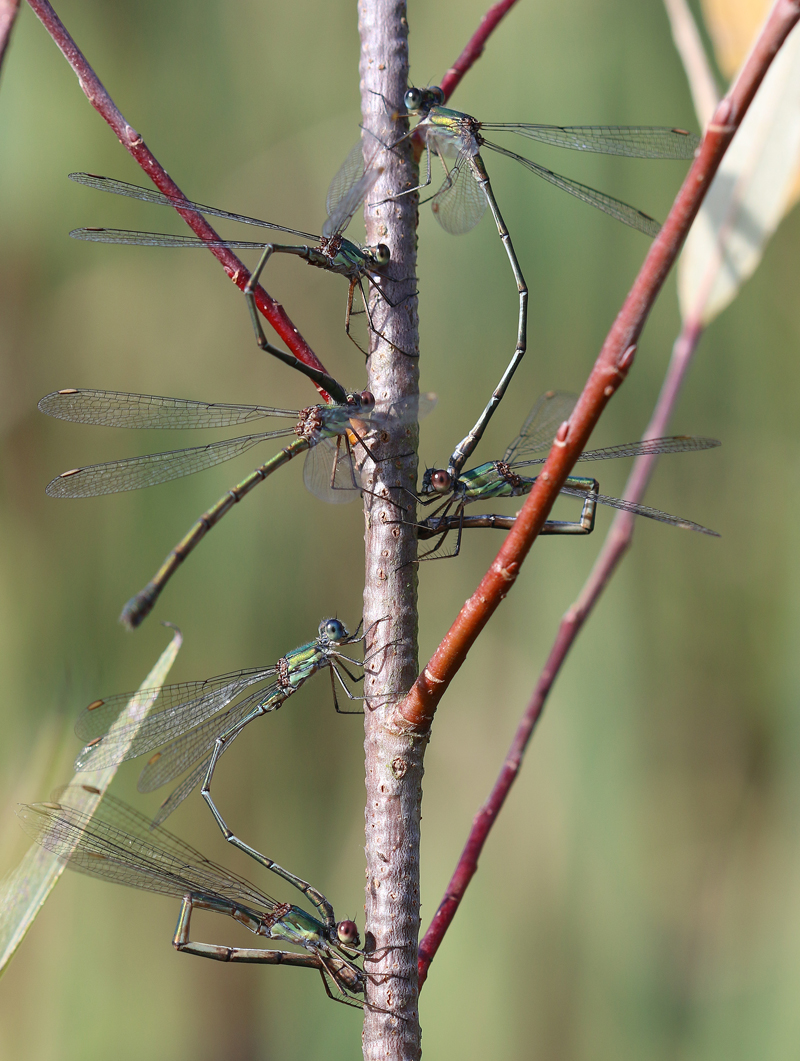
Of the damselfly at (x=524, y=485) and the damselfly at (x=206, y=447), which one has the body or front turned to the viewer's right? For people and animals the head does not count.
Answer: the damselfly at (x=206, y=447)

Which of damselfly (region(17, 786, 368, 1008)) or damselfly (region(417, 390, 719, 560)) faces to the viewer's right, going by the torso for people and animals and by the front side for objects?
damselfly (region(17, 786, 368, 1008))

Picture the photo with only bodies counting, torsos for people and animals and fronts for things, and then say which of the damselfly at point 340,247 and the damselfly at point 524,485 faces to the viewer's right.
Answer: the damselfly at point 340,247

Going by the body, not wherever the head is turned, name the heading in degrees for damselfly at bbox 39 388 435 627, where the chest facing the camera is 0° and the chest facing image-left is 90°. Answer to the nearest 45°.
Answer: approximately 270°

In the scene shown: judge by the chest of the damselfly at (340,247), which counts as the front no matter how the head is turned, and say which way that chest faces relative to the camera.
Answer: to the viewer's right

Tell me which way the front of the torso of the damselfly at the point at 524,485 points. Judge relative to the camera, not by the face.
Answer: to the viewer's left

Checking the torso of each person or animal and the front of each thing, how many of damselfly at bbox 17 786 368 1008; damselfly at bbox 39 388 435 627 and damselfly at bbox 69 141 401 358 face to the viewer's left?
0

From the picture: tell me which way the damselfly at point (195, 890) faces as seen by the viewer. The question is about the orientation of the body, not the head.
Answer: to the viewer's right
